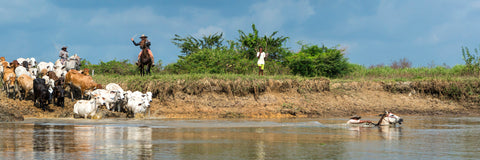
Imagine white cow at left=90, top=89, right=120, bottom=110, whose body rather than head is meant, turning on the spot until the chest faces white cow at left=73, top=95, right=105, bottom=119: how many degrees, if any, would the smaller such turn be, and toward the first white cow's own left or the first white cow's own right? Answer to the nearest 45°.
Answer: approximately 90° to the first white cow's own right

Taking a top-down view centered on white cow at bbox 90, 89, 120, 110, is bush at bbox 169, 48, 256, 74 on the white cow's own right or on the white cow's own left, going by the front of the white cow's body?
on the white cow's own left

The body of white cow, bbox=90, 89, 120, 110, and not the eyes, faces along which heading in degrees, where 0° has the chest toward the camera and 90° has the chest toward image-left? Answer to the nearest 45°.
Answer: approximately 315°

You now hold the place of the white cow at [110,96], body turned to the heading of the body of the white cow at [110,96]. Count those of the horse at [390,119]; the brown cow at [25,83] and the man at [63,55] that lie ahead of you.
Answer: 1

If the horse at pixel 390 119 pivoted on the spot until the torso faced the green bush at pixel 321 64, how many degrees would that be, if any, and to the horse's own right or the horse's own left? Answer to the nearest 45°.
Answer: approximately 90° to the horse's own left

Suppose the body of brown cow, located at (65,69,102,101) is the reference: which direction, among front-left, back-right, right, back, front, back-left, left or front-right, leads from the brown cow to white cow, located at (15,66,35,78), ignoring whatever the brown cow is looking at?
back-left

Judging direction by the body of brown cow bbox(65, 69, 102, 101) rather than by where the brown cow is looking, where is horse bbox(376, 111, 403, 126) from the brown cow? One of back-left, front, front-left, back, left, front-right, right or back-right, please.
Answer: front-right

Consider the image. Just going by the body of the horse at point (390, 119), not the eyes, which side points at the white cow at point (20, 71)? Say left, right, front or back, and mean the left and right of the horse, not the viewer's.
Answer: back

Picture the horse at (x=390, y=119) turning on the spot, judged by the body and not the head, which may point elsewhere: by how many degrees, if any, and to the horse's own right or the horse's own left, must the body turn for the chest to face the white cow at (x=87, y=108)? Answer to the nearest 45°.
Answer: approximately 180°

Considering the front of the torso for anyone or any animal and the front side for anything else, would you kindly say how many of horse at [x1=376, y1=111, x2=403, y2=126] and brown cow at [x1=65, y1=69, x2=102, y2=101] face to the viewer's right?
2

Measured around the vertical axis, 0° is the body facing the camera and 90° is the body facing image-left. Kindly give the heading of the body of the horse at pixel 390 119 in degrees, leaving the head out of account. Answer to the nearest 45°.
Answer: approximately 270°

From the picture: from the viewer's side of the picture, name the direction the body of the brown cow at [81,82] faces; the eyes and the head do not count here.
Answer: to the viewer's right
